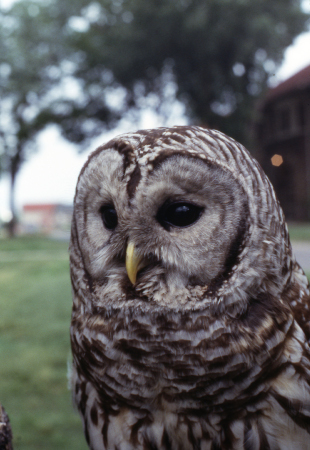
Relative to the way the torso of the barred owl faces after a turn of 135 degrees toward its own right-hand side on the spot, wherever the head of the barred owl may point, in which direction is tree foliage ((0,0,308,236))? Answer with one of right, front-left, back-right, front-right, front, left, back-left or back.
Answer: front

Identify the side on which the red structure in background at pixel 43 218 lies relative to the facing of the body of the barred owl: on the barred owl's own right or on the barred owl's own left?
on the barred owl's own right

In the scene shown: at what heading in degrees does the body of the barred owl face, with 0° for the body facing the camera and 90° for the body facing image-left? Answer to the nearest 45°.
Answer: approximately 45°
